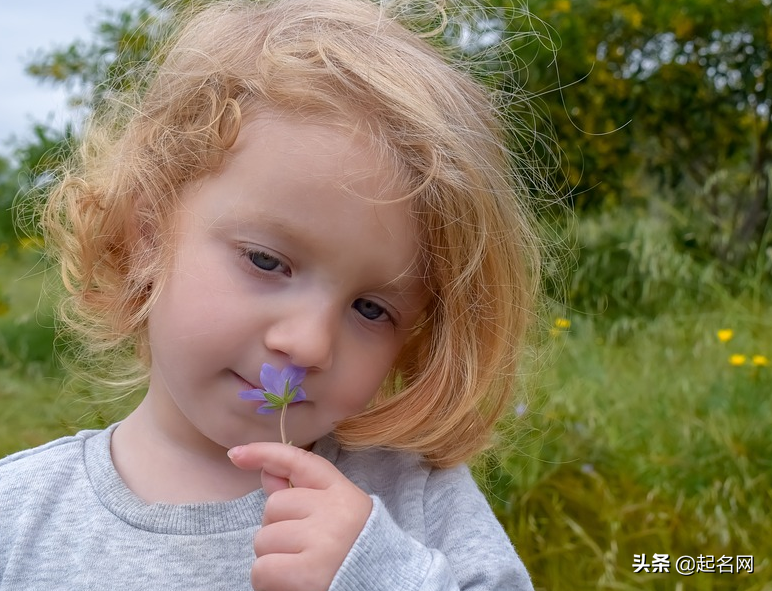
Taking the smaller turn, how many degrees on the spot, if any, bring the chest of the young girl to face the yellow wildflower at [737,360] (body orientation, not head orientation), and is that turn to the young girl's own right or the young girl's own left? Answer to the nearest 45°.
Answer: approximately 135° to the young girl's own left

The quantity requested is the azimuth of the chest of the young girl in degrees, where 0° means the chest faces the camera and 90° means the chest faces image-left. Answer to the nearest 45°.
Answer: approximately 0°
